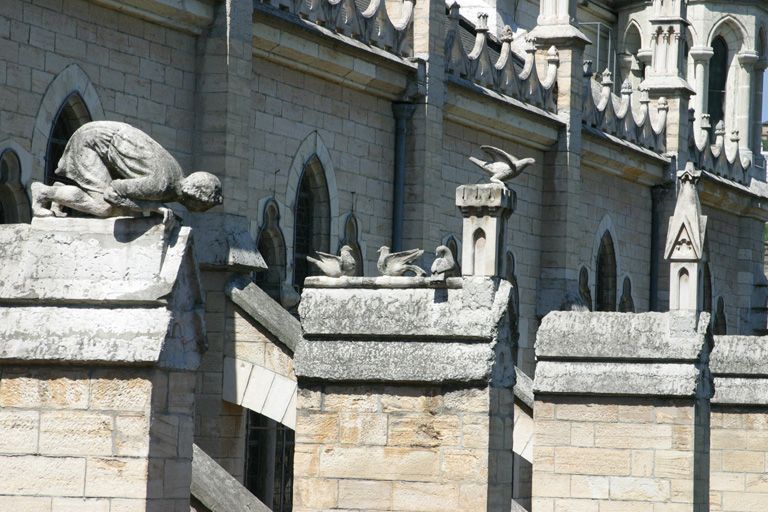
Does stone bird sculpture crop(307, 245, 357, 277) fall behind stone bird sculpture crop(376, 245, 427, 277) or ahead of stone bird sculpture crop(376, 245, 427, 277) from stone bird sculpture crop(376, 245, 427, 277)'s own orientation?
ahead

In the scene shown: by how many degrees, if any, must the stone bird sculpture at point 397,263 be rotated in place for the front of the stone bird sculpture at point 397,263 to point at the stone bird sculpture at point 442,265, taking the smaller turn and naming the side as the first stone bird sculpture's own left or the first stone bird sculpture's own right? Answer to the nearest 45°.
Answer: approximately 135° to the first stone bird sculpture's own left

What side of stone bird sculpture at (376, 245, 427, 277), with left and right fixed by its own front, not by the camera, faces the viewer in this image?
left

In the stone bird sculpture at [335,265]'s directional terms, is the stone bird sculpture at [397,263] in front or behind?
in front

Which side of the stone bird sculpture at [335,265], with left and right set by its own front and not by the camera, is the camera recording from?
right

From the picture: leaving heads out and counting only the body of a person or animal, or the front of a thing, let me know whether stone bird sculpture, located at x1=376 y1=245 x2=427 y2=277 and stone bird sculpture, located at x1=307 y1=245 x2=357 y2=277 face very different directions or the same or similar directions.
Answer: very different directions
